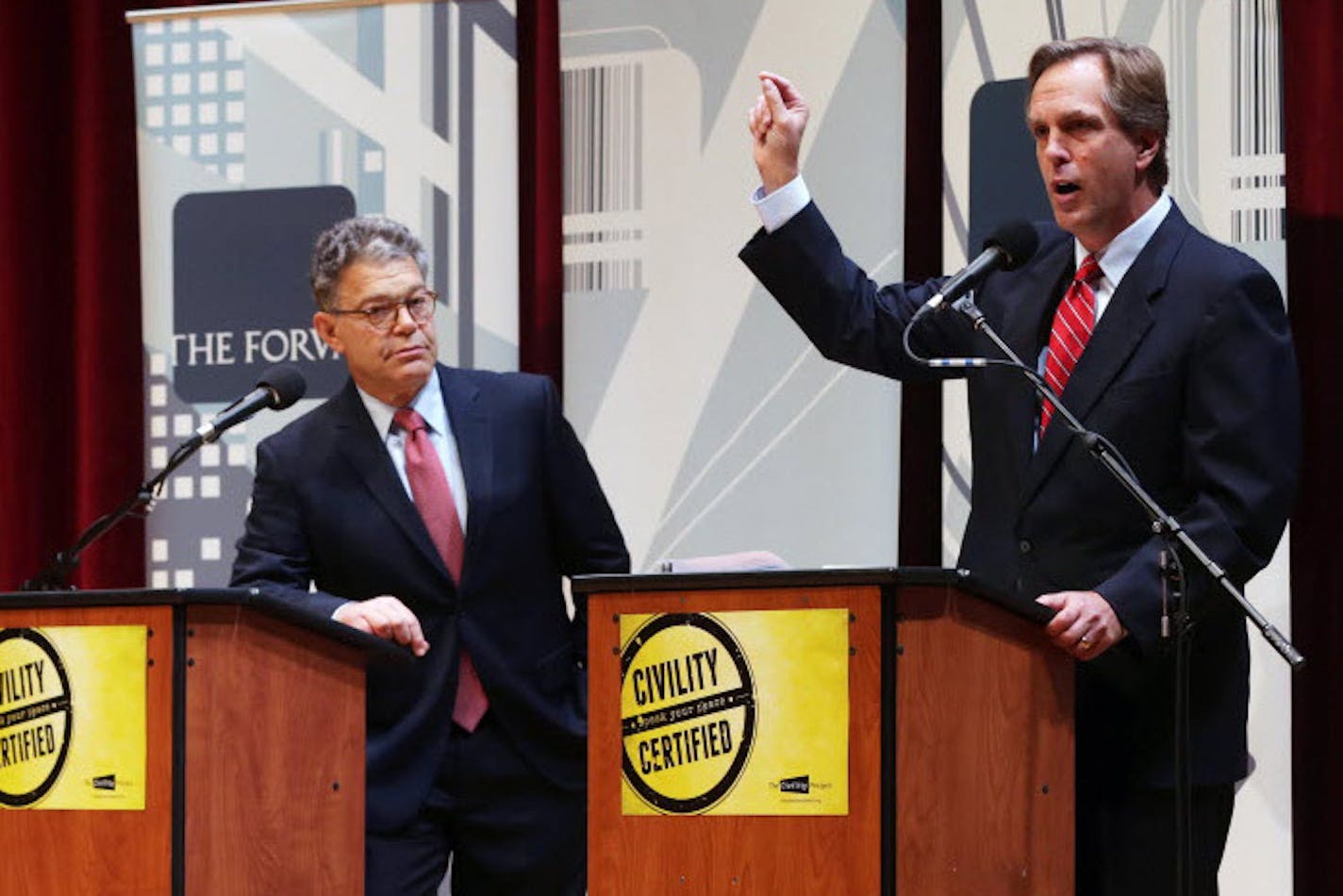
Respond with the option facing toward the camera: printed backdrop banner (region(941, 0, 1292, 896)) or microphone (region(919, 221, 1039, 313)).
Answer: the printed backdrop banner

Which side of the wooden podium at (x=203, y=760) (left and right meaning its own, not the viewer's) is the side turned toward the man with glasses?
back

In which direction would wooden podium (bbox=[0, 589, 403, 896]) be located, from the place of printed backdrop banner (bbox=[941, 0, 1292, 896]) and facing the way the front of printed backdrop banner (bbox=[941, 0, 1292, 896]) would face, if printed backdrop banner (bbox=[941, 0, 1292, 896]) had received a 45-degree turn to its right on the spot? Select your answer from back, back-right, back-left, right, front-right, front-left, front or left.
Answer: front

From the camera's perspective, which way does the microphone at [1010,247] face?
to the viewer's right

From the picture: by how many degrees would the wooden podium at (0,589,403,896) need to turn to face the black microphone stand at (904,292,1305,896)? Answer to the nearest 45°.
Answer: approximately 90° to its left

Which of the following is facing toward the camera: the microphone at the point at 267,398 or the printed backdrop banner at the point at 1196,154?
the printed backdrop banner

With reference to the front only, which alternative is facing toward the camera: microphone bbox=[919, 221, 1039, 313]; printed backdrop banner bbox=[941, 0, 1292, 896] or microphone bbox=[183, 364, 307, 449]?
the printed backdrop banner

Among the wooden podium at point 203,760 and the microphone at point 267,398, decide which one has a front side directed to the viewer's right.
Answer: the microphone

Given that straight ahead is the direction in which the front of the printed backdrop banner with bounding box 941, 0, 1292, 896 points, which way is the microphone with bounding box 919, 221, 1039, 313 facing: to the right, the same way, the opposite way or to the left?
to the left

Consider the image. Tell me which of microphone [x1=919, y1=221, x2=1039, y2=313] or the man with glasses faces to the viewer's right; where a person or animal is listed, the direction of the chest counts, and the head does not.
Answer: the microphone

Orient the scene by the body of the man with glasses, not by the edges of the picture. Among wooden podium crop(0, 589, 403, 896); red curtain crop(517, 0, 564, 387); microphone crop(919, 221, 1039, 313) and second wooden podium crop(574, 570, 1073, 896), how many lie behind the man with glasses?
1

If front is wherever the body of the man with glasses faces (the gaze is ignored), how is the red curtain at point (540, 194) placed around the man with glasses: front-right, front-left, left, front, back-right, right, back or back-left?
back

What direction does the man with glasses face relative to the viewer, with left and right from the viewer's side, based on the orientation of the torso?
facing the viewer

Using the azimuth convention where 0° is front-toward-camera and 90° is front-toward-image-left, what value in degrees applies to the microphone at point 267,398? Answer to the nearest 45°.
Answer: approximately 270°

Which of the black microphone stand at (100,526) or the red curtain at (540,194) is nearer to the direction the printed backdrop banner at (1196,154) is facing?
the black microphone stand

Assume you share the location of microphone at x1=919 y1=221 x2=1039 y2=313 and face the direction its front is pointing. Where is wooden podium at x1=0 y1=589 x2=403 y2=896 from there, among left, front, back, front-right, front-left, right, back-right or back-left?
back
